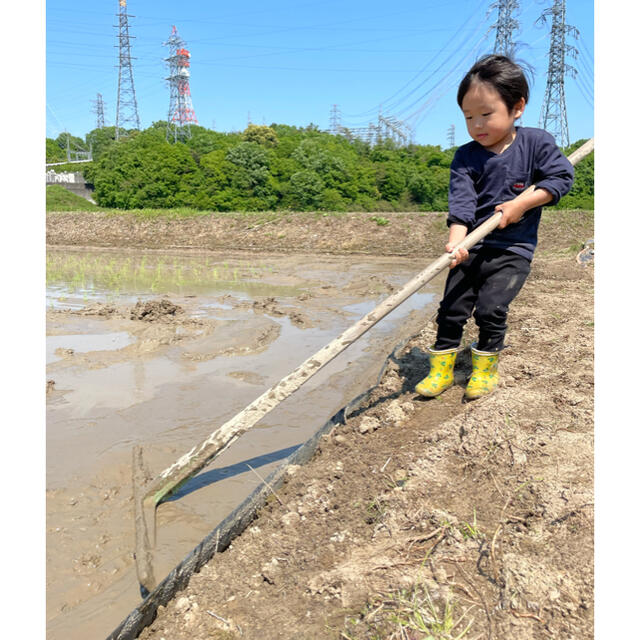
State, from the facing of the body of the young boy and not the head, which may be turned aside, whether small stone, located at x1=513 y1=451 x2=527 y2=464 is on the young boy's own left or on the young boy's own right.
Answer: on the young boy's own left

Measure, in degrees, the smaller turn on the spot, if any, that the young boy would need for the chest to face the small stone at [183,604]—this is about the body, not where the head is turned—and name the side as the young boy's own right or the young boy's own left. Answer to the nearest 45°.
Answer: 0° — they already face it

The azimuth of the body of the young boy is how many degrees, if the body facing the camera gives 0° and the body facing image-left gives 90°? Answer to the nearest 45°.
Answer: approximately 45°
